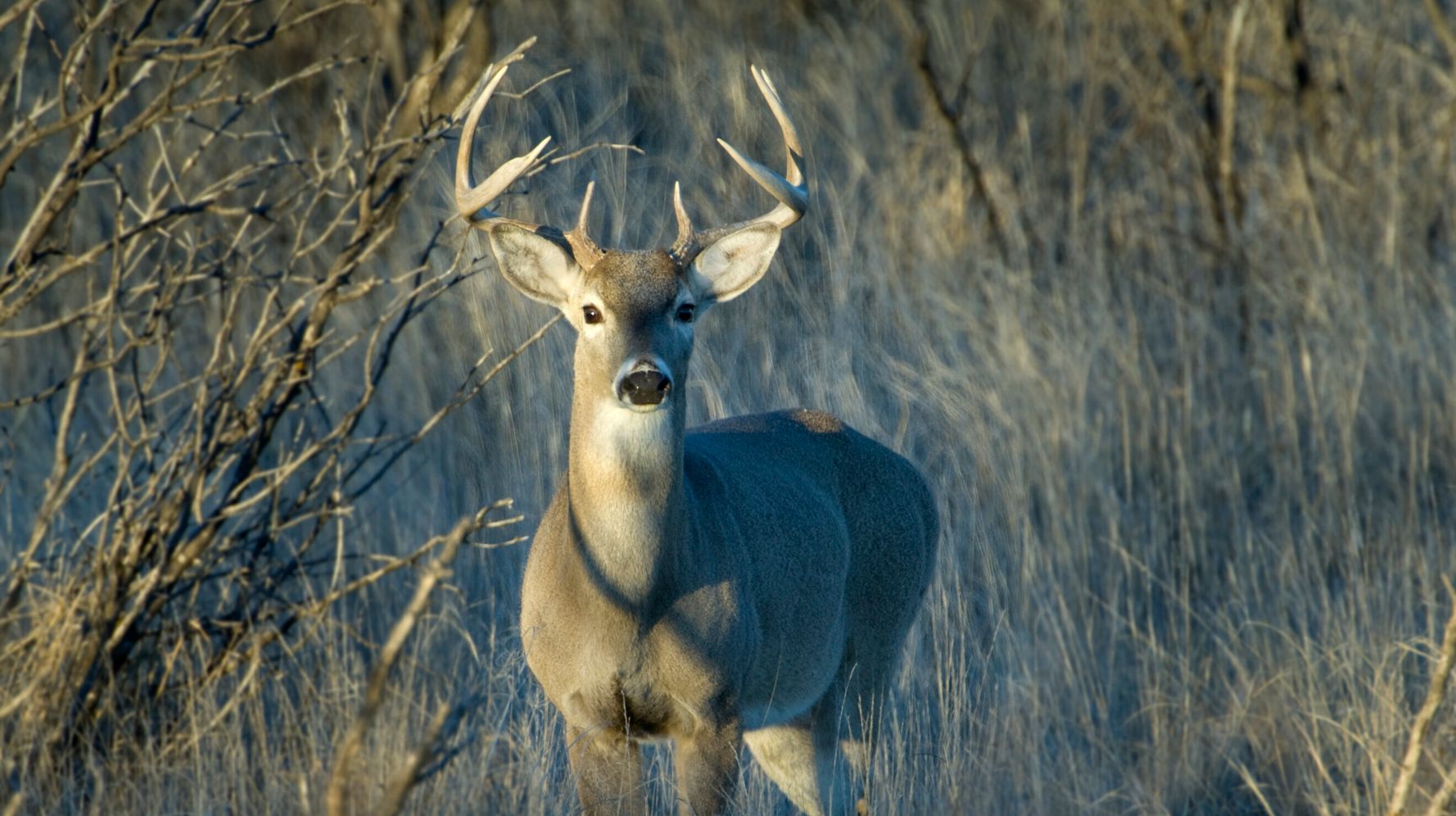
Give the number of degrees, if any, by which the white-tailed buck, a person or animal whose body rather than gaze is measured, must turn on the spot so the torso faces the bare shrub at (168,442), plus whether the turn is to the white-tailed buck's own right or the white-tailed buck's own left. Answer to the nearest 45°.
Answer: approximately 90° to the white-tailed buck's own right

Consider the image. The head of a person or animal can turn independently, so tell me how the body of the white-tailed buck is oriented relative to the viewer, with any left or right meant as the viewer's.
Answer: facing the viewer and to the left of the viewer
